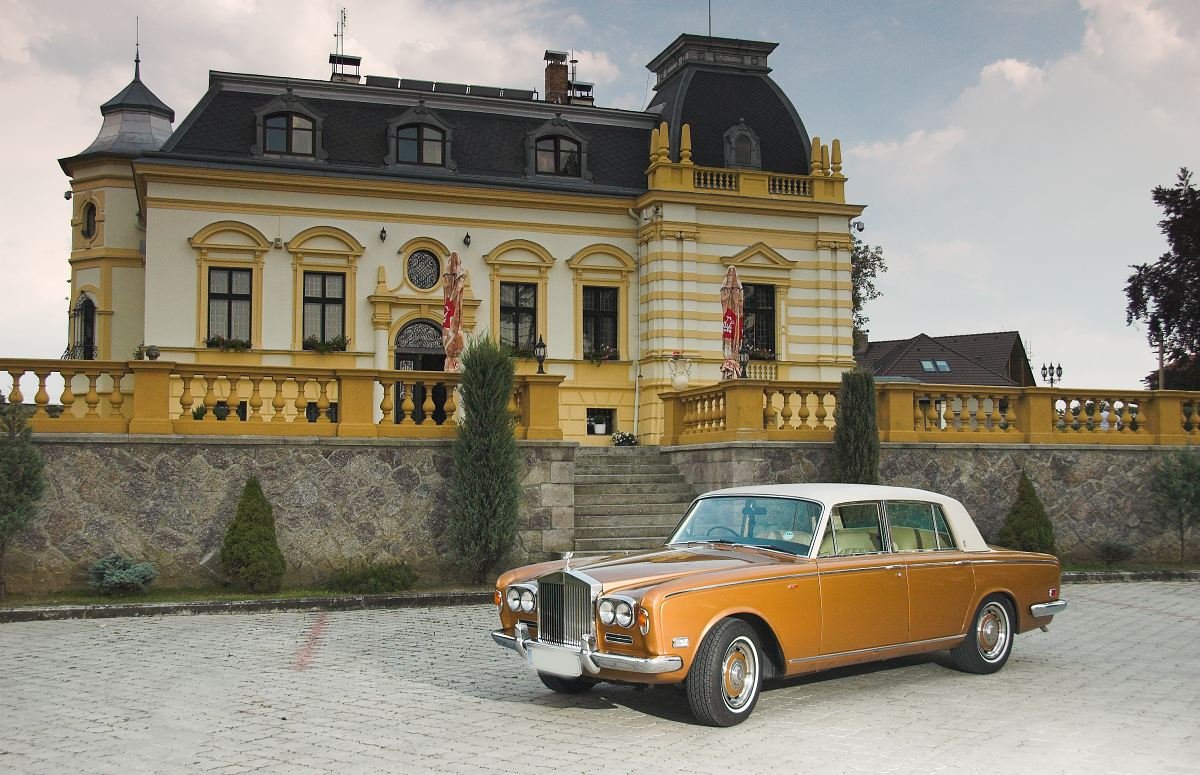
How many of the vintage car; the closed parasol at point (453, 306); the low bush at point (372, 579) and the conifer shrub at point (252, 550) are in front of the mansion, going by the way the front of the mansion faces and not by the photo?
4

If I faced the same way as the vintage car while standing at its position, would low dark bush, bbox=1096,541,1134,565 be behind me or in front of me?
behind

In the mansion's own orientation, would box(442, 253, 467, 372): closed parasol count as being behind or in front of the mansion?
in front

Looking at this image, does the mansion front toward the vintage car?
yes

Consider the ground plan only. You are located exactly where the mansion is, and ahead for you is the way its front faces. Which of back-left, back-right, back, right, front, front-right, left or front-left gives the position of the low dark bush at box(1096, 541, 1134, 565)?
front-left

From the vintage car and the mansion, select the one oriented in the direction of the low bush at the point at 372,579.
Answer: the mansion

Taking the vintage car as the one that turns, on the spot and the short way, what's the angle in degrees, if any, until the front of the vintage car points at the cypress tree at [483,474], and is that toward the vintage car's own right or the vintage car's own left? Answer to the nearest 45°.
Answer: approximately 90° to the vintage car's own right

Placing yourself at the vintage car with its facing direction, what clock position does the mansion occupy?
The mansion is roughly at 4 o'clock from the vintage car.

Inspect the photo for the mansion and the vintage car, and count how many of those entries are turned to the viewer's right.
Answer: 0

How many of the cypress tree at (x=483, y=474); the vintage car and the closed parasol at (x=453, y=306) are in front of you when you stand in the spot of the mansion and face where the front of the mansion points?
3

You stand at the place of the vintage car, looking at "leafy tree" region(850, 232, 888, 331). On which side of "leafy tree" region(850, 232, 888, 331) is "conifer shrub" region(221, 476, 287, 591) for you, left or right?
left

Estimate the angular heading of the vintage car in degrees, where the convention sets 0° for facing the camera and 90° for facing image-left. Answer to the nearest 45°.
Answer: approximately 45°

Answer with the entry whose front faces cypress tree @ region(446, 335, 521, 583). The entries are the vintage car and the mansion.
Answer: the mansion

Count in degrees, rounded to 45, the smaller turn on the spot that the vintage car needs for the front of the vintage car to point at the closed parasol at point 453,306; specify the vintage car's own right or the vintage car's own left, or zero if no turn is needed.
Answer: approximately 90° to the vintage car's own right

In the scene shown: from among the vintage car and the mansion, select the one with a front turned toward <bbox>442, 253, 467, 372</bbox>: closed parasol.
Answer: the mansion

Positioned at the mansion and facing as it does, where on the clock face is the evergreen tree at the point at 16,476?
The evergreen tree is roughly at 1 o'clock from the mansion.
